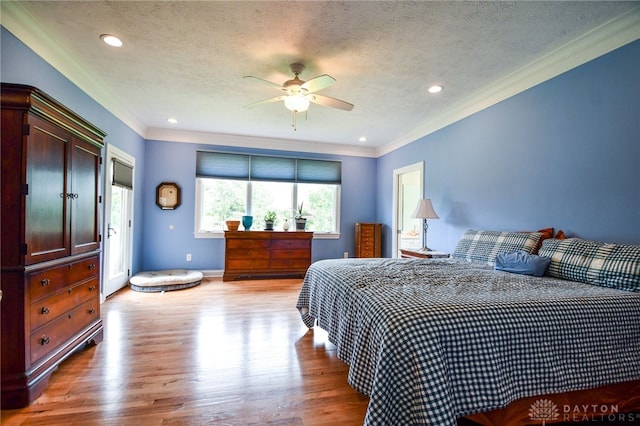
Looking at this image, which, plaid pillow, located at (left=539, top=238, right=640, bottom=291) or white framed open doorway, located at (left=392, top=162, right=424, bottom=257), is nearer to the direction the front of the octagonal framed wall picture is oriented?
the plaid pillow

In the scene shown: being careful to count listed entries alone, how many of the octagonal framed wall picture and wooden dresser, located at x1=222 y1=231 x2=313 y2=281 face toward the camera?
2

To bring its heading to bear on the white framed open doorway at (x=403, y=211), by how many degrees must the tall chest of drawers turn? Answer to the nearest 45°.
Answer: approximately 90° to its left

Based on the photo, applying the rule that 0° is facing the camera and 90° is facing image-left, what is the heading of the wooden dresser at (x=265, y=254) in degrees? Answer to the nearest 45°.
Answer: approximately 0°
